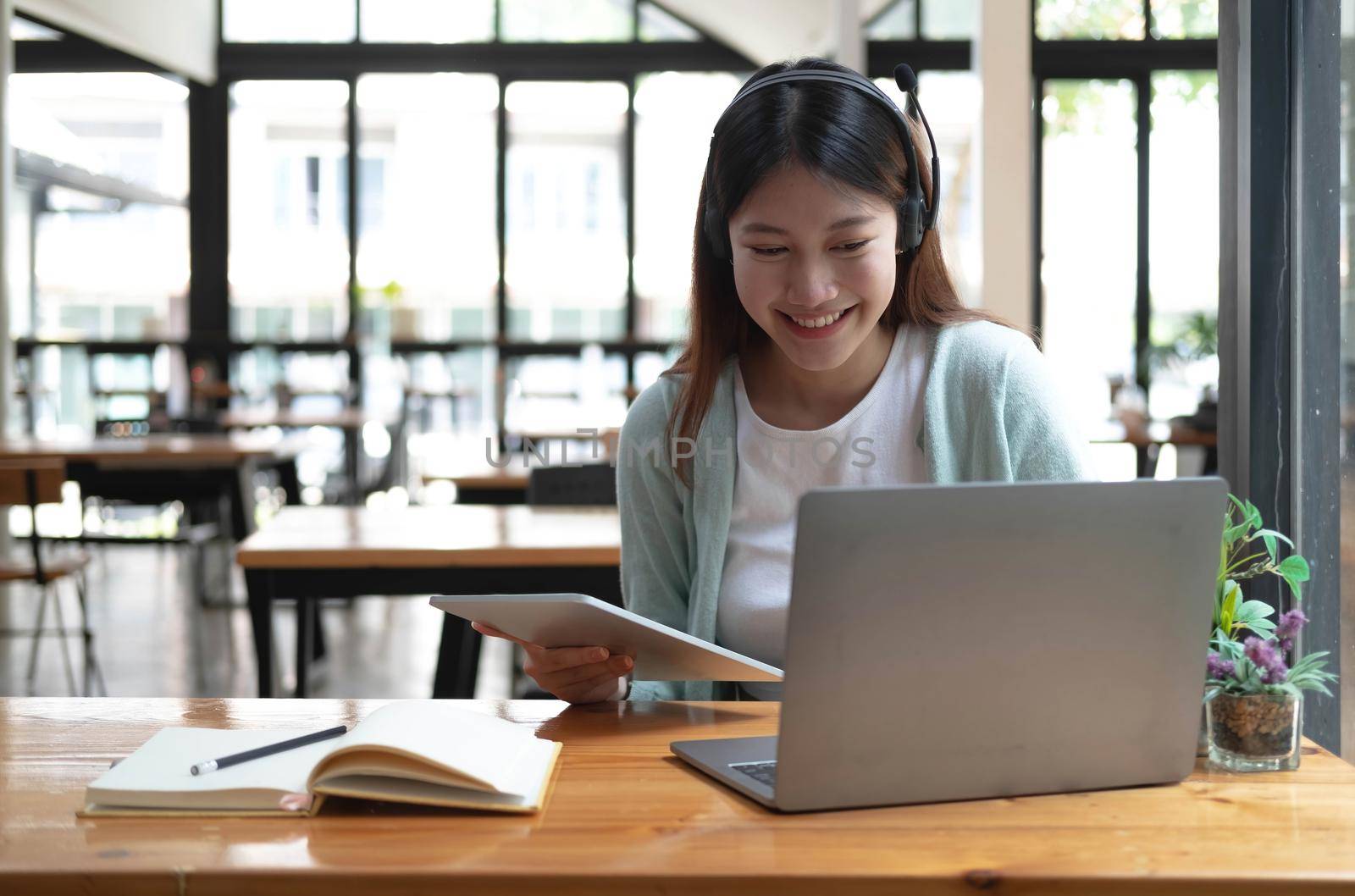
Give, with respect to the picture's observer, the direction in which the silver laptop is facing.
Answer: facing away from the viewer and to the left of the viewer

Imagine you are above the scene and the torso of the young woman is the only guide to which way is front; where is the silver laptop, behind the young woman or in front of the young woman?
in front

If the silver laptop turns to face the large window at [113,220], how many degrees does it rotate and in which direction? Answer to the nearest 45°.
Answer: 0° — it already faces it

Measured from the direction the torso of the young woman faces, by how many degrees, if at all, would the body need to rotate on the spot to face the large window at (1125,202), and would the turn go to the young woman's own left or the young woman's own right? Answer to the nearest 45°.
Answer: approximately 180°

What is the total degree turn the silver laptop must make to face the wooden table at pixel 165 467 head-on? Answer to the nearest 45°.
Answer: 0° — it already faces it

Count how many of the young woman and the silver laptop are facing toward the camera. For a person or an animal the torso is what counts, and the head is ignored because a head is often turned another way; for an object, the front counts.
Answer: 1

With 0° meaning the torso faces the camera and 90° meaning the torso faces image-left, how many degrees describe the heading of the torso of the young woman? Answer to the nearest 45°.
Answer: approximately 0°

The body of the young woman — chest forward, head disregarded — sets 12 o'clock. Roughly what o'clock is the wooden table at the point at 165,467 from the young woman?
The wooden table is roughly at 5 o'clock from the young woman.

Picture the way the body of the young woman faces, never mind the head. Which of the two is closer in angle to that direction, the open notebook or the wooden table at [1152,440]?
the open notebook
